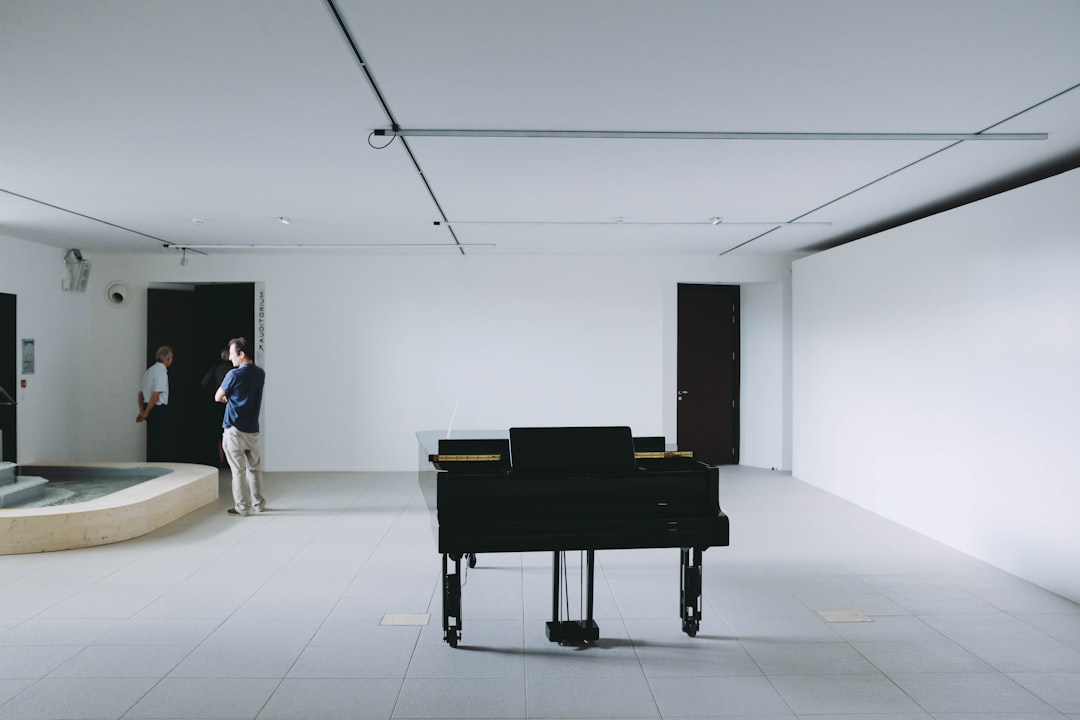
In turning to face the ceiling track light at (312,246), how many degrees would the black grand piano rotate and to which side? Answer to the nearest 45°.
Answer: approximately 135° to its right

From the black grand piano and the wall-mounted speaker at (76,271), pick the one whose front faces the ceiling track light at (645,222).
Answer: the wall-mounted speaker

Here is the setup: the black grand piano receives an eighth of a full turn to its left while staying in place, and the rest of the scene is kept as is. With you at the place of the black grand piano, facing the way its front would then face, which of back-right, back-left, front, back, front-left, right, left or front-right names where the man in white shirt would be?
back

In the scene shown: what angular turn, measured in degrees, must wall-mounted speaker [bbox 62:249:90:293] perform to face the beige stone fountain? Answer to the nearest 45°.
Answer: approximately 45° to its right

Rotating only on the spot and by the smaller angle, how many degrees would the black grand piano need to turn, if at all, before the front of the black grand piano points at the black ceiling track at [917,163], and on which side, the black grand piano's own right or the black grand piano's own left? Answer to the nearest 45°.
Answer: approximately 135° to the black grand piano's own left

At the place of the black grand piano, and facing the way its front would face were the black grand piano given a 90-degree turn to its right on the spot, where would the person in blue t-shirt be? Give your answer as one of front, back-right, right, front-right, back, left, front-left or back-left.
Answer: front-right

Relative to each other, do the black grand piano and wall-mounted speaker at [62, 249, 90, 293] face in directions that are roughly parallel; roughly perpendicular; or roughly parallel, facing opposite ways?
roughly perpendicular

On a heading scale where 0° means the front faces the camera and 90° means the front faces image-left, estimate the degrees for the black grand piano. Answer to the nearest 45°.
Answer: approximately 0°

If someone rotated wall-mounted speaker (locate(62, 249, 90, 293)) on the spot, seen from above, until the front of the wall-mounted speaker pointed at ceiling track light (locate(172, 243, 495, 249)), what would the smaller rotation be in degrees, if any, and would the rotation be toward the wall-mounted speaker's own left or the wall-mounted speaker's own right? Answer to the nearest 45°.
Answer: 0° — it already faces it

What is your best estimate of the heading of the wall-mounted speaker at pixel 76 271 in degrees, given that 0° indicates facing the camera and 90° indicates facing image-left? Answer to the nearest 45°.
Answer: approximately 315°

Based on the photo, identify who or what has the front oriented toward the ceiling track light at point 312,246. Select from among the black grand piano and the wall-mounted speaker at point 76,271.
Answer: the wall-mounted speaker

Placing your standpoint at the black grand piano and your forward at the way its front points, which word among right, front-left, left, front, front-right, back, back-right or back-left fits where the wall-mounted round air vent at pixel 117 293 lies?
back-right
